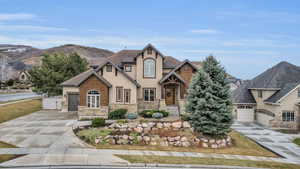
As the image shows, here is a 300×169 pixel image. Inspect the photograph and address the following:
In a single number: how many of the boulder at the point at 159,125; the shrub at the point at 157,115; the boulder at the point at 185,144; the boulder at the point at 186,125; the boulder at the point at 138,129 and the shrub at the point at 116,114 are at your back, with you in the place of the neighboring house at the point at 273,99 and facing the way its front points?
0

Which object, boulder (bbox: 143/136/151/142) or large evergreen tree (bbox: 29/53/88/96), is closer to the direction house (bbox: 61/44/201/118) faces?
the boulder

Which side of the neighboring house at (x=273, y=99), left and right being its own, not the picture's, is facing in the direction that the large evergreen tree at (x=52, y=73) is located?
right

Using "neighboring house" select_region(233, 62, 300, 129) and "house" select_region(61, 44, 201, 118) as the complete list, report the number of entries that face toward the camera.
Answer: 2

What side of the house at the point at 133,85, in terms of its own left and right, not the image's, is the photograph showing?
front

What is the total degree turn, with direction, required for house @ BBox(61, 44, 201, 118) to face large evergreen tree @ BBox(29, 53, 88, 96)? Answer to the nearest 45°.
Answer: approximately 135° to its right

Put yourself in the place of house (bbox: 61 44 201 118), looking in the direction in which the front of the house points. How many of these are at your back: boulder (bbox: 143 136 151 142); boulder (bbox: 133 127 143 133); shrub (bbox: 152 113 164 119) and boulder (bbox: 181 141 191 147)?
0

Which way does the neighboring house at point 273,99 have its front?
toward the camera

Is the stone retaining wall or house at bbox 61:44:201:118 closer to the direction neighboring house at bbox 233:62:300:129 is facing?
the stone retaining wall

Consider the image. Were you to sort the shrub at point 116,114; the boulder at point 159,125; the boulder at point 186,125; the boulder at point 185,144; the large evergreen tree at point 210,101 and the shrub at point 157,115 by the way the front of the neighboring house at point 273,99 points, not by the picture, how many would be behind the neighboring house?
0

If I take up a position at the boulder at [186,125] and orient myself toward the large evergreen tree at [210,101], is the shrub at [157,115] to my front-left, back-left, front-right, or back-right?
back-left

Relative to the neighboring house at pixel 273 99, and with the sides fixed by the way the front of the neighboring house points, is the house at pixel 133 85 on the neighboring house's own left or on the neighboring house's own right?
on the neighboring house's own right

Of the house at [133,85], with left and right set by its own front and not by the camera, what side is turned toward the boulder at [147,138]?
front

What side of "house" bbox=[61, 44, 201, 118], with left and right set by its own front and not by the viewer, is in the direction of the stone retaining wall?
front

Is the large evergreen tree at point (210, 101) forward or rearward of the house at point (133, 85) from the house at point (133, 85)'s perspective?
forward
